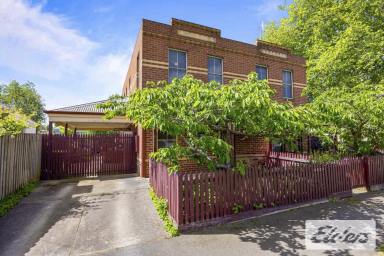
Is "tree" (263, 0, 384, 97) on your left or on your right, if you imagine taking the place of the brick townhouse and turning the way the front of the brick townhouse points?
on your left

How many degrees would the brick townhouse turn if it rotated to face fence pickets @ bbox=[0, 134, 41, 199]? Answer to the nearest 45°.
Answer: approximately 90° to its right

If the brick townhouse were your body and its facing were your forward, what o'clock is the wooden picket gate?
The wooden picket gate is roughly at 4 o'clock from the brick townhouse.

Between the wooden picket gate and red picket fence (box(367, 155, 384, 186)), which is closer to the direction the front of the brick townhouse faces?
the red picket fence

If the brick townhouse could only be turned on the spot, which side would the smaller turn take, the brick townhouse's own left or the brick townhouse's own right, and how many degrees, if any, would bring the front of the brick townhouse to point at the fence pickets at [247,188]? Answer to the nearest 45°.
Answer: approximately 45° to the brick townhouse's own right

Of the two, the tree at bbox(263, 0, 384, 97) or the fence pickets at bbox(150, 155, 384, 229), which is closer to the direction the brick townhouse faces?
the fence pickets
